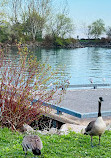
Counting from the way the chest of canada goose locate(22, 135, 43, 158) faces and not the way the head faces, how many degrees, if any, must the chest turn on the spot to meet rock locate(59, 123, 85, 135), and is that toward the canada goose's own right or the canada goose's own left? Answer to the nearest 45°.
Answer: approximately 135° to the canada goose's own left

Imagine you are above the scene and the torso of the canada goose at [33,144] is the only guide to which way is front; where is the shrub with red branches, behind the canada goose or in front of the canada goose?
behind
